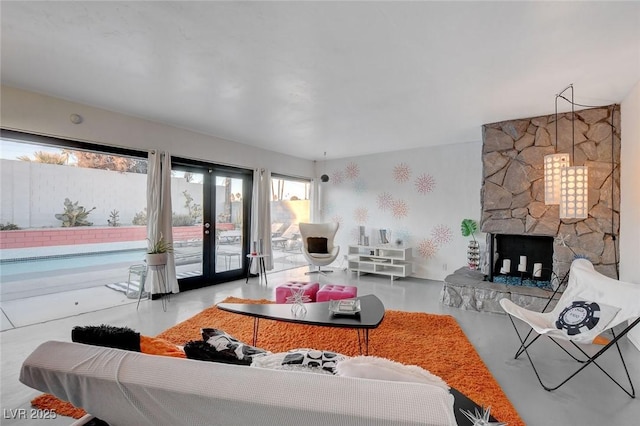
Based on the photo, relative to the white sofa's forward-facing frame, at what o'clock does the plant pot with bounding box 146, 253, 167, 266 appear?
The plant pot is roughly at 10 o'clock from the white sofa.

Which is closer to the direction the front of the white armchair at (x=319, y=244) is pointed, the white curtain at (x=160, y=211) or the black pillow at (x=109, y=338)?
the black pillow

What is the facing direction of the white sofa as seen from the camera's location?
facing away from the viewer and to the right of the viewer

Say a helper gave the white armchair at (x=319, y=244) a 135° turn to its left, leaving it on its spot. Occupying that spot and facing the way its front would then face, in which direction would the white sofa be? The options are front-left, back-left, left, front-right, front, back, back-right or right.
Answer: back-right

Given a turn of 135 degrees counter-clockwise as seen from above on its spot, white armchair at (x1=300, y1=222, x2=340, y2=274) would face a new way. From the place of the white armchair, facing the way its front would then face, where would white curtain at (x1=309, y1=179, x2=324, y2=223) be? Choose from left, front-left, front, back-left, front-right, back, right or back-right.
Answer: front-left

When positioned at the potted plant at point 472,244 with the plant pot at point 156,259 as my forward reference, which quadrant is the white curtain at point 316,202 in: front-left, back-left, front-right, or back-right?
front-right

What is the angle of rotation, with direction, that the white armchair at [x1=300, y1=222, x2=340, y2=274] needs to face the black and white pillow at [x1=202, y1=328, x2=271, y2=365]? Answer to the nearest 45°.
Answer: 0° — it already faces it

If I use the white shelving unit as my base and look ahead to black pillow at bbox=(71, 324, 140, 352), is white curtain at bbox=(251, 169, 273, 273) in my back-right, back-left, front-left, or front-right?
front-right

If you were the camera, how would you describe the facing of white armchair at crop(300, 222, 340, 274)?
facing the viewer

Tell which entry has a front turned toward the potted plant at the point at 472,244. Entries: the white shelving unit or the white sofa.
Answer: the white sofa

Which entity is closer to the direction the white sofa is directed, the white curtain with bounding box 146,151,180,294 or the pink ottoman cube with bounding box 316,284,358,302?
the pink ottoman cube

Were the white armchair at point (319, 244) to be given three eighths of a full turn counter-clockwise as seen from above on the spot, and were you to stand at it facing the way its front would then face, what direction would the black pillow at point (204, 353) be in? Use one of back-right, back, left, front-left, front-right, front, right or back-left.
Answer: back-right

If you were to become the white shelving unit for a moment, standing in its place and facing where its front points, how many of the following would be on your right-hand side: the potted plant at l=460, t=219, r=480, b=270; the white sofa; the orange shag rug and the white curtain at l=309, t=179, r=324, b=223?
1

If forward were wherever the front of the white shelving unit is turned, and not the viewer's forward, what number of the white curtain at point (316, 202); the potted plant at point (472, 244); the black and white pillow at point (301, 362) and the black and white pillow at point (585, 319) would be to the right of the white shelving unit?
1

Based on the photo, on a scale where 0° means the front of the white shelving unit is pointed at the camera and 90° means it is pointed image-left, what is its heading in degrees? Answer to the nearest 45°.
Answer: approximately 45°
